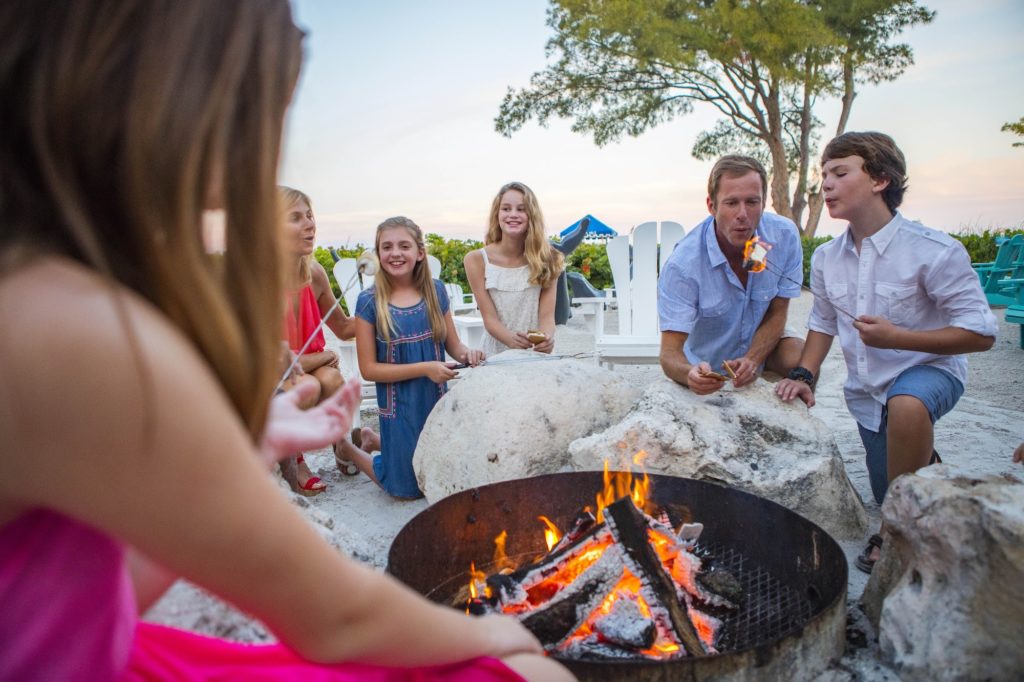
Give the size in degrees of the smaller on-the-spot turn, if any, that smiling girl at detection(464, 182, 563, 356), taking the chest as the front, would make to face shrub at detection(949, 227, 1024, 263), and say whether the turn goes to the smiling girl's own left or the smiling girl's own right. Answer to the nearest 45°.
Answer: approximately 135° to the smiling girl's own left

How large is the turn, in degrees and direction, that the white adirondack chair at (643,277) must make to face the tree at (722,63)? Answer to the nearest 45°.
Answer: approximately 135° to its right

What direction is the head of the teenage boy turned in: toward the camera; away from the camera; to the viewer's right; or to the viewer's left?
to the viewer's left

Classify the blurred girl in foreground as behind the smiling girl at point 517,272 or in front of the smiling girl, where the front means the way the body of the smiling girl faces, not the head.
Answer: in front

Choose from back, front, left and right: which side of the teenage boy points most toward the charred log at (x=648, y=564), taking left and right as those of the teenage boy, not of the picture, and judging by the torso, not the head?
front

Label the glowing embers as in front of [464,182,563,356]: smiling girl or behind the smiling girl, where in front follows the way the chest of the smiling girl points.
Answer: in front

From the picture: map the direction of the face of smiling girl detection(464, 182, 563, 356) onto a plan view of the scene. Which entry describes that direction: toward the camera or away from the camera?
toward the camera

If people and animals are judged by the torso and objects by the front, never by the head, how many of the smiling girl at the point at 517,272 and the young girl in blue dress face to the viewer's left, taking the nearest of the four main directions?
0

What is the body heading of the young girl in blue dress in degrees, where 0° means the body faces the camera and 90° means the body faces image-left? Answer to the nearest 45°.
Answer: approximately 315°

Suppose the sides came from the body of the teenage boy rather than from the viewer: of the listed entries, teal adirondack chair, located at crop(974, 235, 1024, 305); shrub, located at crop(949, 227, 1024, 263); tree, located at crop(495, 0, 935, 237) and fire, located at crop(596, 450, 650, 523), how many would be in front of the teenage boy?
1

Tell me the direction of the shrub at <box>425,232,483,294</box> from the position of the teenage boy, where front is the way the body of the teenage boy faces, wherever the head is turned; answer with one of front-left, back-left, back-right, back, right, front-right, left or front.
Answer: right

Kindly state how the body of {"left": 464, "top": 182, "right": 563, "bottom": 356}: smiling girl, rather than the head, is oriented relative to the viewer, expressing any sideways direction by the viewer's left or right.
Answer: facing the viewer

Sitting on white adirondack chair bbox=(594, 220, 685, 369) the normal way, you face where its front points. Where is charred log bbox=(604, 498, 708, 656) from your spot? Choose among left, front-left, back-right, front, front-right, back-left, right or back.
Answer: front-left

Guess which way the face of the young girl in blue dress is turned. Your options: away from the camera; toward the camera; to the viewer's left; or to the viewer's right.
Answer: toward the camera

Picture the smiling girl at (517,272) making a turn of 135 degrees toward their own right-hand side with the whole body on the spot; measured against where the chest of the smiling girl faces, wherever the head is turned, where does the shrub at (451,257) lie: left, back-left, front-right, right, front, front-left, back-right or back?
front-right

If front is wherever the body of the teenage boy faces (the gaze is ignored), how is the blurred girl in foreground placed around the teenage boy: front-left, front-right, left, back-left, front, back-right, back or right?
front-left
